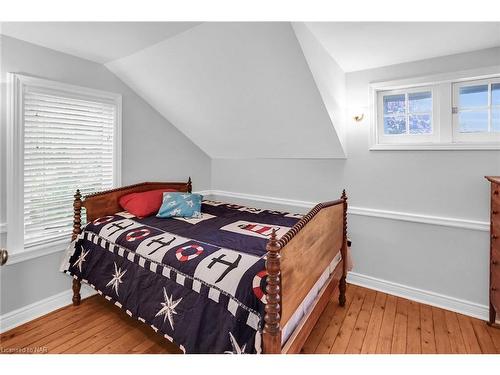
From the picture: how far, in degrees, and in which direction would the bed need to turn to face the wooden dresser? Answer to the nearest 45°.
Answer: approximately 45° to its left

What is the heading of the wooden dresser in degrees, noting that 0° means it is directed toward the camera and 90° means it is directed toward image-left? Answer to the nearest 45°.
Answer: approximately 45°

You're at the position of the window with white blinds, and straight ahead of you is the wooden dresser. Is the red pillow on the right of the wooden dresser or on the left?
left

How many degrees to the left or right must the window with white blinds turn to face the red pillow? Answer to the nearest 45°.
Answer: approximately 45° to its left

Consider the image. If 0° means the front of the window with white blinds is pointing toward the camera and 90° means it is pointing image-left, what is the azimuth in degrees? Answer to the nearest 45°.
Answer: approximately 315°

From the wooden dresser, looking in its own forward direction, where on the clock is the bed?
The bed is roughly at 12 o'clock from the wooden dresser.
